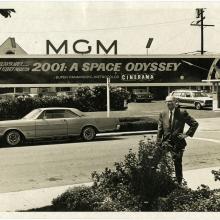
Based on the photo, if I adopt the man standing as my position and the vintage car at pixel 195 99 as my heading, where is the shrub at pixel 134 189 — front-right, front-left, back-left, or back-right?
back-left

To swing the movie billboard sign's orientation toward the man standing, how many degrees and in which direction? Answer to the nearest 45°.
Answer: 0° — it already faces them

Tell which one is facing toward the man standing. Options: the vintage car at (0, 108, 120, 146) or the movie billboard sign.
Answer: the movie billboard sign

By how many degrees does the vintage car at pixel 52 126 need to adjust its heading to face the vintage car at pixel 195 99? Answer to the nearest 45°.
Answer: approximately 135° to its right

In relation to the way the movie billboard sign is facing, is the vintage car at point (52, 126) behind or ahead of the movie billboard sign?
ahead

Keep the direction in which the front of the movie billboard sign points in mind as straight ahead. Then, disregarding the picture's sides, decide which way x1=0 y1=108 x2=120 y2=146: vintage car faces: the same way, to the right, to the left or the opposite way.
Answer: to the right

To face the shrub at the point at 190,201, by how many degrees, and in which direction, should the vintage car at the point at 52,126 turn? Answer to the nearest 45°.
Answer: approximately 90° to its left

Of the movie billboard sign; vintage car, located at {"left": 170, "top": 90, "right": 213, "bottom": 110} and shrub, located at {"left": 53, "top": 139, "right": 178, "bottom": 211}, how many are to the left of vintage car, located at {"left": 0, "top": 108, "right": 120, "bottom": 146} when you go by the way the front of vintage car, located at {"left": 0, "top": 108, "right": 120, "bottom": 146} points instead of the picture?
1

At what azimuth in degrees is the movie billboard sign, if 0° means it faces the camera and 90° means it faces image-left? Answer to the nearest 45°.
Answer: approximately 0°

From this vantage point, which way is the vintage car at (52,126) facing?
to the viewer's left

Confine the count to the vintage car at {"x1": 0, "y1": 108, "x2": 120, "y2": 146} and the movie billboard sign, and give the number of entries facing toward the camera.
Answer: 1
